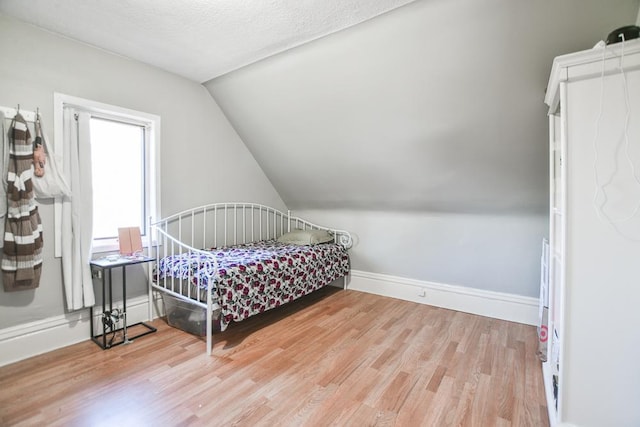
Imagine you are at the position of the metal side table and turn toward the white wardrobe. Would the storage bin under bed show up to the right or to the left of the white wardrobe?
left

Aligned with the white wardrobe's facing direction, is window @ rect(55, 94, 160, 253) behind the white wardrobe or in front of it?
in front

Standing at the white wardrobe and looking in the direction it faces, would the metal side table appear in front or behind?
in front

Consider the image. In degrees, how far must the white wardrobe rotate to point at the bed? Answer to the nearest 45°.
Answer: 0° — it already faces it

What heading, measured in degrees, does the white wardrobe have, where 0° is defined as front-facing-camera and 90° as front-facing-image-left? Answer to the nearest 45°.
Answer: approximately 90°
